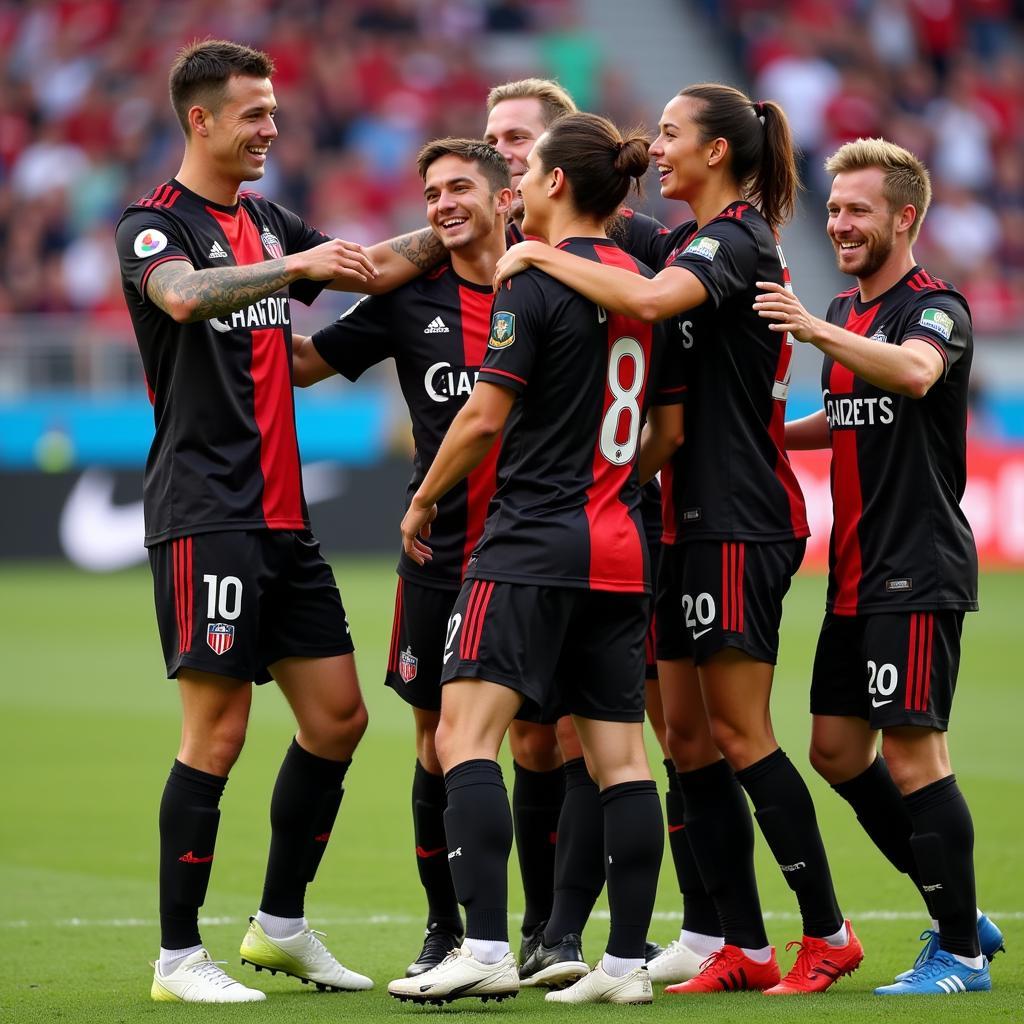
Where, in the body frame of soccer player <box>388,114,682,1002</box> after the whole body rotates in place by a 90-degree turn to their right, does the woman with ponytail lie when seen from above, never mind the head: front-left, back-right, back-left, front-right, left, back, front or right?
front

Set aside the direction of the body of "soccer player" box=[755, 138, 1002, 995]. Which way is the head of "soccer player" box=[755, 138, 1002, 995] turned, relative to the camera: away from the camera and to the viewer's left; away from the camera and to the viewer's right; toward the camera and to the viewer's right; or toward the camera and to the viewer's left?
toward the camera and to the viewer's left

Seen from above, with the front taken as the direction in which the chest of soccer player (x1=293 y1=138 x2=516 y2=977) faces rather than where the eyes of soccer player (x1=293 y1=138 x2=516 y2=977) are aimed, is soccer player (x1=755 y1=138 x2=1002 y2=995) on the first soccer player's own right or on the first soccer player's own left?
on the first soccer player's own left

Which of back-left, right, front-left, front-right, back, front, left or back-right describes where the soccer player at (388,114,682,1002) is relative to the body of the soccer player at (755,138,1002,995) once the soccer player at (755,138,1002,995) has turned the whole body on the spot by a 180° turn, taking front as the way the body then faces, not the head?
back

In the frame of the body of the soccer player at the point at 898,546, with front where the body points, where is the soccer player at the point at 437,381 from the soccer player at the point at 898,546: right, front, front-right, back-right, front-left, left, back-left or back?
front-right

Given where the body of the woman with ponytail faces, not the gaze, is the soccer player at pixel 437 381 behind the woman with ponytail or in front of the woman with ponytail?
in front

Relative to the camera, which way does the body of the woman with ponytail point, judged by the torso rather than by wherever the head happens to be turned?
to the viewer's left

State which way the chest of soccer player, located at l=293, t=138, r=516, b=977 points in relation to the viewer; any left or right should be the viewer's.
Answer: facing the viewer

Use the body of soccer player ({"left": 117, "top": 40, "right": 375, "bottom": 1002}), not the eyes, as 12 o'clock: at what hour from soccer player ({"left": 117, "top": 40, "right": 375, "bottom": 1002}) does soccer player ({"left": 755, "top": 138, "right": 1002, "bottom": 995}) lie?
soccer player ({"left": 755, "top": 138, "right": 1002, "bottom": 995}) is roughly at 11 o'clock from soccer player ({"left": 117, "top": 40, "right": 375, "bottom": 1002}).

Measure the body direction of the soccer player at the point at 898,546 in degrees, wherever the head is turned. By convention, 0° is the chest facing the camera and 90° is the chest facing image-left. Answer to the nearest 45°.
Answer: approximately 45°

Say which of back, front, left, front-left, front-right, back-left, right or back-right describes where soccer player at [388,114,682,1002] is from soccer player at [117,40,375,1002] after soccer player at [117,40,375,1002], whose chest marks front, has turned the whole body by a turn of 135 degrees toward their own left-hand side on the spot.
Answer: back-right

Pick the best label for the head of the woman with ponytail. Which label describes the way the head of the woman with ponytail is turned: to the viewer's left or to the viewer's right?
to the viewer's left

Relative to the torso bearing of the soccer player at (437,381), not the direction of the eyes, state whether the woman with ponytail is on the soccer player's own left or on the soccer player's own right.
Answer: on the soccer player's own left

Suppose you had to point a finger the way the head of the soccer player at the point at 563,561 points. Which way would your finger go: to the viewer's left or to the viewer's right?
to the viewer's left

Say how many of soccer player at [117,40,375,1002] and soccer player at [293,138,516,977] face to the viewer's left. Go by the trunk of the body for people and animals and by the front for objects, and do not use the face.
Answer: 0

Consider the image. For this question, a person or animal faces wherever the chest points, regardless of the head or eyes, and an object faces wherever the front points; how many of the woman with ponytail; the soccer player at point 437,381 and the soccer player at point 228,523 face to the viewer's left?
1

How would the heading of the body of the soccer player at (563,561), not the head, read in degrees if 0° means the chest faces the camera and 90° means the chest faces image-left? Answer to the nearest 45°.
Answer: approximately 135°
